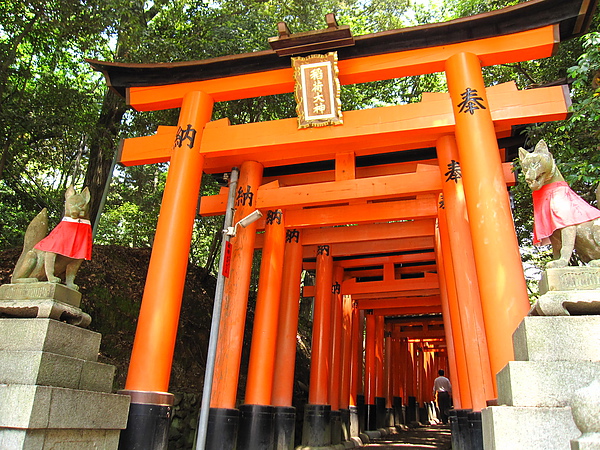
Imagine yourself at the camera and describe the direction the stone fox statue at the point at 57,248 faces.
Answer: facing the viewer and to the right of the viewer

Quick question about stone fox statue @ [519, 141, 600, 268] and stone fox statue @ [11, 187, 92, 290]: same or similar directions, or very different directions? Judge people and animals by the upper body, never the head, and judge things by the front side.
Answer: very different directions

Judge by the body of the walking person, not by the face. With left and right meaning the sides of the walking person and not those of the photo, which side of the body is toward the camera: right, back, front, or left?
back

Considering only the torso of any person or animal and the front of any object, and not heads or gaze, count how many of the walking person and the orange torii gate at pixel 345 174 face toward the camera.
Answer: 1

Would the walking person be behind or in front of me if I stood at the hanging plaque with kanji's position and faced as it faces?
behind

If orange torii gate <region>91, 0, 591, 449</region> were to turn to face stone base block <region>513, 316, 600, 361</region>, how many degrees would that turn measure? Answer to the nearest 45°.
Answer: approximately 45° to its left

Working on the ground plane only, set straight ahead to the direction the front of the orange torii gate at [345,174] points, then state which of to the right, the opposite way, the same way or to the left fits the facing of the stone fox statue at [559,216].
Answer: to the right

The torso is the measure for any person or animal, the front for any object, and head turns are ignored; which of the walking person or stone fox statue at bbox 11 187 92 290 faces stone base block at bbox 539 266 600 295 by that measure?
the stone fox statue

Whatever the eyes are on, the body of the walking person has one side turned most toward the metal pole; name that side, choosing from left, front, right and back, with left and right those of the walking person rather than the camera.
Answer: back

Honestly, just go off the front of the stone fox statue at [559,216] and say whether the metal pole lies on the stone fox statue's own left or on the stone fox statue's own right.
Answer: on the stone fox statue's own right

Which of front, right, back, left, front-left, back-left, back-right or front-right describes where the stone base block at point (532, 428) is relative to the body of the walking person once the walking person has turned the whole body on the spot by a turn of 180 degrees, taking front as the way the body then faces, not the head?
front

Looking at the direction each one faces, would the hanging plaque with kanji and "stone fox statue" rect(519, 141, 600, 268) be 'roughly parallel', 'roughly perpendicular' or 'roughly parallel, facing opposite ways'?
roughly perpendicular

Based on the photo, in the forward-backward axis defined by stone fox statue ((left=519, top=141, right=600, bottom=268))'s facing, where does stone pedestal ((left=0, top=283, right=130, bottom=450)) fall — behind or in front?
in front

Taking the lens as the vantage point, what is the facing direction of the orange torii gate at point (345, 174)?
facing the viewer

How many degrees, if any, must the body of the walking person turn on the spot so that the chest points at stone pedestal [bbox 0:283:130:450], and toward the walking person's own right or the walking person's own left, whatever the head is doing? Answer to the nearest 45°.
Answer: approximately 180°

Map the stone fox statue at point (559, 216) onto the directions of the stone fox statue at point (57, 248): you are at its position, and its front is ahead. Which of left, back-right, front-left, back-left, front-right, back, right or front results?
front

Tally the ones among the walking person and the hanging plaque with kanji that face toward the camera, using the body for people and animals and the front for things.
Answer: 1

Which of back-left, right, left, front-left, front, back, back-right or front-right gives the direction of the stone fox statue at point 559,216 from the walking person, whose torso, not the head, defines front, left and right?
back
